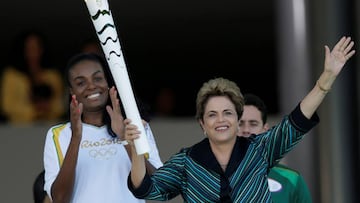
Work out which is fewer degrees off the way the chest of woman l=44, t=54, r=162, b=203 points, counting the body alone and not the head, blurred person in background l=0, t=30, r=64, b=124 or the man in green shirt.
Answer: the man in green shirt

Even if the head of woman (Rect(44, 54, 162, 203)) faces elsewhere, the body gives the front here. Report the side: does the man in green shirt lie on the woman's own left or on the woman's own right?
on the woman's own left

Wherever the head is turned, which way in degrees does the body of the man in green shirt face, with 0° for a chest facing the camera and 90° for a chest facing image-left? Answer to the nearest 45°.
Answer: approximately 45°

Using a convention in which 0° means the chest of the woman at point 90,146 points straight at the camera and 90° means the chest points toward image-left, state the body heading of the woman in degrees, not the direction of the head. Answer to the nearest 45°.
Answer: approximately 0°

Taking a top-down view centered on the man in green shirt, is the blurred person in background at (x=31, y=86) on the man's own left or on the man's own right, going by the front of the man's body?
on the man's own right
